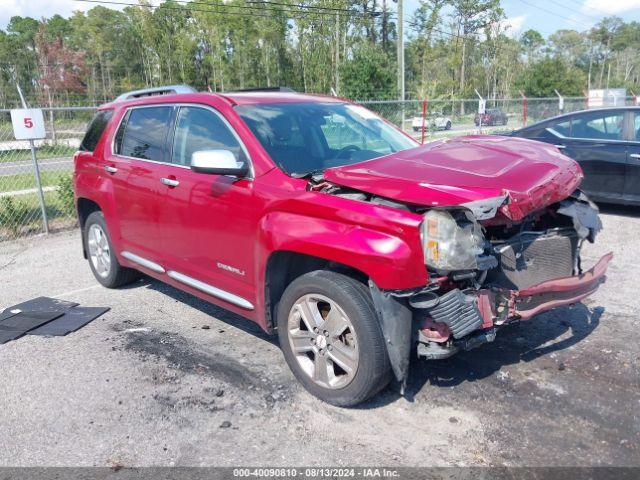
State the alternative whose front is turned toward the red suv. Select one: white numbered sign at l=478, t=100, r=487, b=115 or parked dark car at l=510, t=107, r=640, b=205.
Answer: the white numbered sign

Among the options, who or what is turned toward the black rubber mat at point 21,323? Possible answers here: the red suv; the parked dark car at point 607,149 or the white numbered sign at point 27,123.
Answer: the white numbered sign

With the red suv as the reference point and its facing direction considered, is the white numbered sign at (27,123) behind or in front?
behind

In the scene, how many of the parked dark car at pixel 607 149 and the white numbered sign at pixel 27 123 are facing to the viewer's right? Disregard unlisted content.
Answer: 1

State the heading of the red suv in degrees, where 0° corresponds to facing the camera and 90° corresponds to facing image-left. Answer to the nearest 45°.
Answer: approximately 315°

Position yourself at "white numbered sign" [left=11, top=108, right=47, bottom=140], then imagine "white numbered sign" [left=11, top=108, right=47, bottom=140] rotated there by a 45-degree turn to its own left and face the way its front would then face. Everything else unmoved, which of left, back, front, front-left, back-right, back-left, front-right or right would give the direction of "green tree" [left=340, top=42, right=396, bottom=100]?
left

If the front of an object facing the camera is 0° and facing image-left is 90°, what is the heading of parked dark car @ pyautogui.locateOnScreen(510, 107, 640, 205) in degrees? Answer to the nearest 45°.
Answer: approximately 270°

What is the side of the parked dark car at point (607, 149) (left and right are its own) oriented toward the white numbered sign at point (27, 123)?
back
